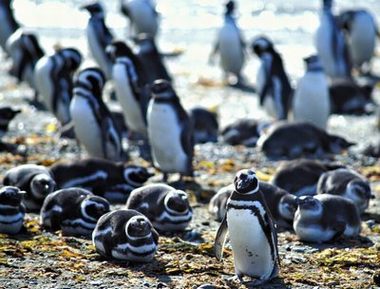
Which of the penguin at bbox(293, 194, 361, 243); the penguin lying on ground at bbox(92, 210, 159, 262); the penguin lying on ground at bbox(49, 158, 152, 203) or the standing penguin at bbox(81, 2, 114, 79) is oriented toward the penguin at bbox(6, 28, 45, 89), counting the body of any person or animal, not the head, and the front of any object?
the standing penguin

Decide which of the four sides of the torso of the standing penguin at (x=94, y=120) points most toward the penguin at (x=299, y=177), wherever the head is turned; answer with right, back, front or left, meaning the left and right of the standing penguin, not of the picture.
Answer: left

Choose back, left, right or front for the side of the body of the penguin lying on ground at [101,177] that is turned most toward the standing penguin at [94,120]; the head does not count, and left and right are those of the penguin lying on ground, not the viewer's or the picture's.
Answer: left

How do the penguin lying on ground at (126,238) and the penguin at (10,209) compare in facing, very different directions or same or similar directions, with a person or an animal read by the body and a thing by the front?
same or similar directions

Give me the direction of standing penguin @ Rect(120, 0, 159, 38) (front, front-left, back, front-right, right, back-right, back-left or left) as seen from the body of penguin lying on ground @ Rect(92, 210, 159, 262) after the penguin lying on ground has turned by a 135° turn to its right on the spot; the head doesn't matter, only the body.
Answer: right

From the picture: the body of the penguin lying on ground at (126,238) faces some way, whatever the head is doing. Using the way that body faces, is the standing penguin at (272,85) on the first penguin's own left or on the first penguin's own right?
on the first penguin's own left

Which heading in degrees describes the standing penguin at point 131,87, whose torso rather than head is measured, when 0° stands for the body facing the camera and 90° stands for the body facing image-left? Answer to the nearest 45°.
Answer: approximately 45°

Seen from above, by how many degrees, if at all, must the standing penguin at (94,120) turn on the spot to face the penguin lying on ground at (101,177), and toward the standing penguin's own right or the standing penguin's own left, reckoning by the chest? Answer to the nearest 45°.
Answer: approximately 45° to the standing penguin's own left

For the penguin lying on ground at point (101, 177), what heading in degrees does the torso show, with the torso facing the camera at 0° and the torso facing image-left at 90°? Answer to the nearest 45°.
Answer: approximately 270°
